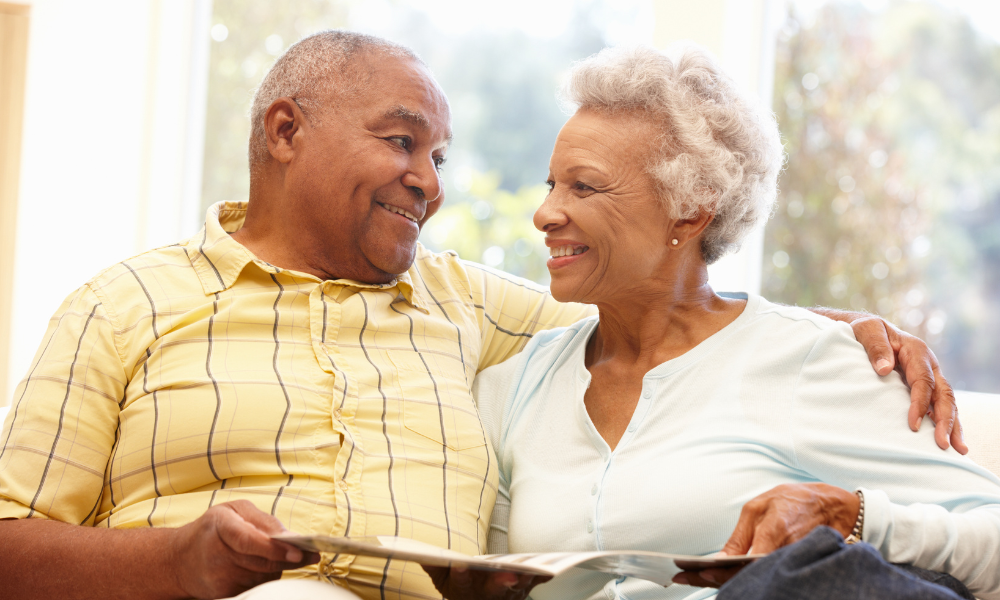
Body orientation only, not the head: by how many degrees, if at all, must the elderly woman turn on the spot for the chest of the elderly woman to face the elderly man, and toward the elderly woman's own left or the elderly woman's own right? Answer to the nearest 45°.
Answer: approximately 45° to the elderly woman's own right

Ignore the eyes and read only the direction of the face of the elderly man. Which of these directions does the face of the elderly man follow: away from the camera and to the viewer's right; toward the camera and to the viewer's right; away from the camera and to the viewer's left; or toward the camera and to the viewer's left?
toward the camera and to the viewer's right

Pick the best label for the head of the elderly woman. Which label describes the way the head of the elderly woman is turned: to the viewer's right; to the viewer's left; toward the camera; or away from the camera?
to the viewer's left

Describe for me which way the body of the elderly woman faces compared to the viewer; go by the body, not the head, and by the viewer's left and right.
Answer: facing the viewer and to the left of the viewer
